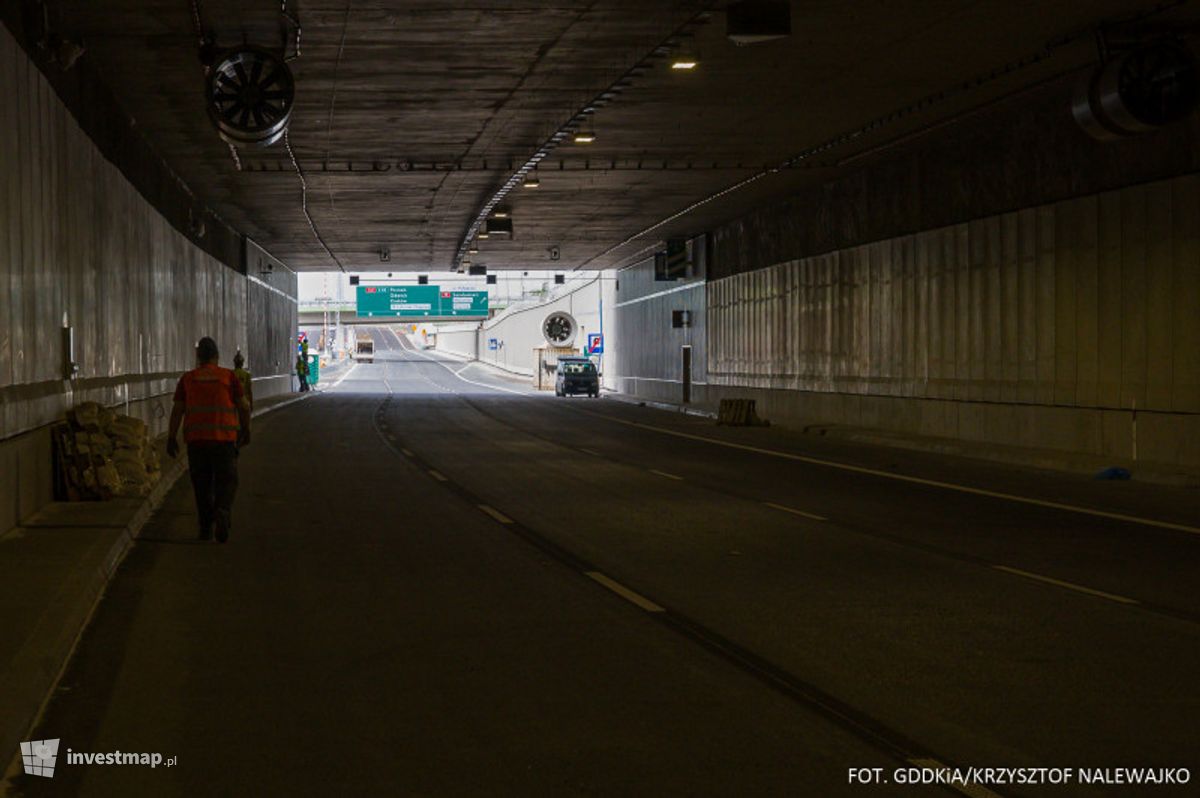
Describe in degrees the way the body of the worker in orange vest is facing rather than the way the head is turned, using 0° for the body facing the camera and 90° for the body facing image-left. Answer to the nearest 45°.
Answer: approximately 180°

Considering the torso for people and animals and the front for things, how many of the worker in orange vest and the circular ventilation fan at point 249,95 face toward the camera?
1

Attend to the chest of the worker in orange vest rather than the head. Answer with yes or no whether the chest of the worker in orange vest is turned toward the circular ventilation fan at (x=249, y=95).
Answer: yes

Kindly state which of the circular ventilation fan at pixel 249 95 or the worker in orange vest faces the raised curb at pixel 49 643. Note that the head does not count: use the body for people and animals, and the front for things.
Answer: the circular ventilation fan

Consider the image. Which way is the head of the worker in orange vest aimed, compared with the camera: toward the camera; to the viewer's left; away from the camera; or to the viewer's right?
away from the camera

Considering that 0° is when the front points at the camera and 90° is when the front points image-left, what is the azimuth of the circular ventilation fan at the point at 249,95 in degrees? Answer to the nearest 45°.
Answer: approximately 0°

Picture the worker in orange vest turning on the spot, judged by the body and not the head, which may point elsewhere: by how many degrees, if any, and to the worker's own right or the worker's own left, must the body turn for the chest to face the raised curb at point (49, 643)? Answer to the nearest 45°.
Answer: approximately 180°

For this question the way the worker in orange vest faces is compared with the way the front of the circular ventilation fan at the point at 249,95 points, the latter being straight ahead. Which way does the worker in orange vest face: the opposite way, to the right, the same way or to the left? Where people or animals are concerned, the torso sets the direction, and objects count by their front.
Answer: the opposite way

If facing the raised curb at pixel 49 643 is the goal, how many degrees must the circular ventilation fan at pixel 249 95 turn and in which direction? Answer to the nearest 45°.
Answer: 0° — it already faces it
